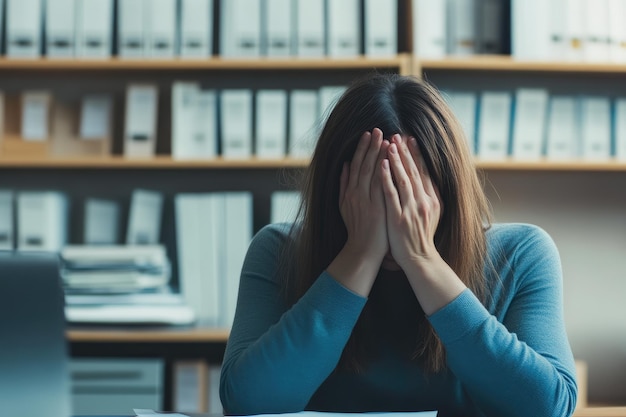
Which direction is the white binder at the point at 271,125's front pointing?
toward the camera

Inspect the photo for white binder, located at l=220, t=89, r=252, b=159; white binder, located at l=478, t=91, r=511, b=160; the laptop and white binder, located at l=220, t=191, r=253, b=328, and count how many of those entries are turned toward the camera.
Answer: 3

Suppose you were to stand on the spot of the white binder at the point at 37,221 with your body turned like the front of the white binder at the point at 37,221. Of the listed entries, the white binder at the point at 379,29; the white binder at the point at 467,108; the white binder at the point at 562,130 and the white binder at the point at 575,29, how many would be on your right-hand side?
0

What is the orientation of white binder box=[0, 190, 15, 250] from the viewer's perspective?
toward the camera

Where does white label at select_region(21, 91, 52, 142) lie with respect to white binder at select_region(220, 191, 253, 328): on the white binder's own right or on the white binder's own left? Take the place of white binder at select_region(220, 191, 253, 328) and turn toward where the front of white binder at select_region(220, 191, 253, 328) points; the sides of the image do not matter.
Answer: on the white binder's own right

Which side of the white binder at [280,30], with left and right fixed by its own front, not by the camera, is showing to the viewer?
front

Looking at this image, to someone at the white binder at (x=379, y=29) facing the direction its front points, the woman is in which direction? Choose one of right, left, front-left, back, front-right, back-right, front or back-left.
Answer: front

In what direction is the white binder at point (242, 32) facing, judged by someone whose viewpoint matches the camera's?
facing the viewer

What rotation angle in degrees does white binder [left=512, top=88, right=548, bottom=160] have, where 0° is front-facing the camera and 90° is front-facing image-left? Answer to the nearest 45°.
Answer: approximately 0°

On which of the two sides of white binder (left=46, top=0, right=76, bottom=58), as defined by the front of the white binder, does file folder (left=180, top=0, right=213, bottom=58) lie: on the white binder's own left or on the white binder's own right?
on the white binder's own left

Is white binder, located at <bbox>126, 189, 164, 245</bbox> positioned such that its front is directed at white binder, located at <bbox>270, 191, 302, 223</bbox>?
no

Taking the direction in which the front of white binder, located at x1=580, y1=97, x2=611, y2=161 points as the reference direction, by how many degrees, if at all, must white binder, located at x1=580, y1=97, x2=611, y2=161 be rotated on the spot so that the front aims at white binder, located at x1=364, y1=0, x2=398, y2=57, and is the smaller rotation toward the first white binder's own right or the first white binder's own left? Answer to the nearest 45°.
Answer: approximately 45° to the first white binder's own right

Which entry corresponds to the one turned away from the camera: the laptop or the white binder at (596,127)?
the laptop

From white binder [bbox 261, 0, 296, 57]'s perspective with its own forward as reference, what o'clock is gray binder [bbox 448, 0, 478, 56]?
gray binder [bbox 448, 0, 478, 56] is roughly at 9 o'clock from white binder [bbox 261, 0, 296, 57].

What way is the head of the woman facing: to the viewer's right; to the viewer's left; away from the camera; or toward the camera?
toward the camera
